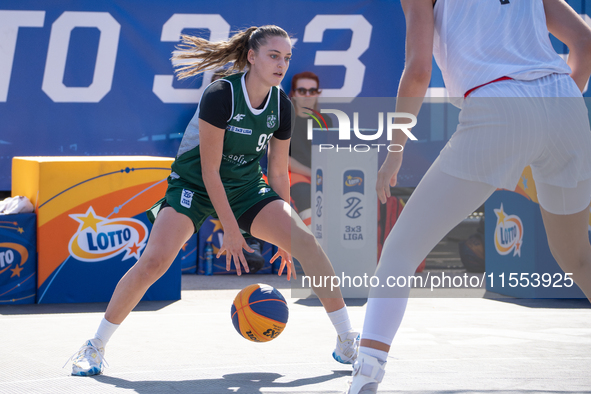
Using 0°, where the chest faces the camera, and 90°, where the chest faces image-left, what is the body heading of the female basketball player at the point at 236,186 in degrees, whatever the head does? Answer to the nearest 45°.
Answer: approximately 315°

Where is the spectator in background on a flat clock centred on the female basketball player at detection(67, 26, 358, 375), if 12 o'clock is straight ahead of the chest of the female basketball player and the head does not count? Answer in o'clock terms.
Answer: The spectator in background is roughly at 8 o'clock from the female basketball player.

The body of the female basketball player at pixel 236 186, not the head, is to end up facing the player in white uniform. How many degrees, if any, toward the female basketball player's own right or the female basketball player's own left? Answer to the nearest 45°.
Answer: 0° — they already face them

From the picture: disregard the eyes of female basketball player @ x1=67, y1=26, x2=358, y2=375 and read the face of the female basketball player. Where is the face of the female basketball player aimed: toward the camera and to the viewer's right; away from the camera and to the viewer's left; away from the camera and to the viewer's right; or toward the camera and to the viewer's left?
toward the camera and to the viewer's right

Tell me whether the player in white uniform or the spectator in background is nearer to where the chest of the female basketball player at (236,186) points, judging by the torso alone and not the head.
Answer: the player in white uniform
